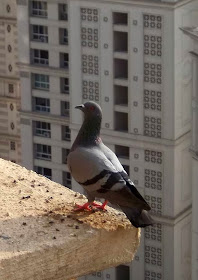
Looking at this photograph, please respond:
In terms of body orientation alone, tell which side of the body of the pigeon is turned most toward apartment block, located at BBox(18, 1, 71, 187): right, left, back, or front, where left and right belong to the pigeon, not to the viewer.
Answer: right

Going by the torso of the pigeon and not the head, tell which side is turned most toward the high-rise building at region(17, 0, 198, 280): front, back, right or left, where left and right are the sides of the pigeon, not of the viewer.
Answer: right

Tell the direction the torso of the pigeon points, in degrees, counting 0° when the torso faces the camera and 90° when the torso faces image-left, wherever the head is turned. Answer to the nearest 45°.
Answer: approximately 90°
